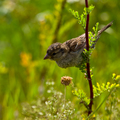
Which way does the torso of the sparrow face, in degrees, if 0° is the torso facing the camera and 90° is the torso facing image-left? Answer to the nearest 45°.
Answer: approximately 90°
